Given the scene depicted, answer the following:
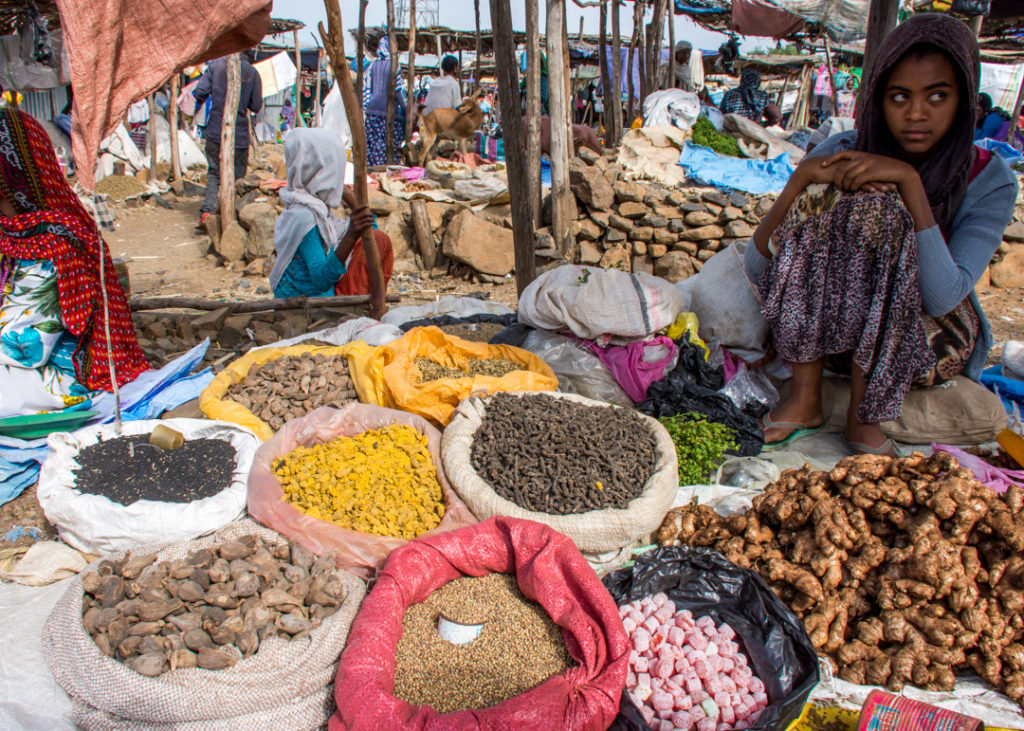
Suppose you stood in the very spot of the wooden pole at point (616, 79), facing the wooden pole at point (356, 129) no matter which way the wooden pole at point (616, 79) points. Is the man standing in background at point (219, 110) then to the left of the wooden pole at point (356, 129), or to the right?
right

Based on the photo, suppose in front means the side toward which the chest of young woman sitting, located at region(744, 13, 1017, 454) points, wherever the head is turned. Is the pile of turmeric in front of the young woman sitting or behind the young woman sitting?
in front

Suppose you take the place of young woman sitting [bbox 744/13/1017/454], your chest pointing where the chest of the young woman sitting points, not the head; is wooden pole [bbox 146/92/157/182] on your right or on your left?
on your right

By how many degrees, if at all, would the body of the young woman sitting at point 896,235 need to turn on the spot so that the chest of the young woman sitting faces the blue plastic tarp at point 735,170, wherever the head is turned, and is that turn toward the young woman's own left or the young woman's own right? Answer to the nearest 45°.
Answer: approximately 135° to the young woman's own right

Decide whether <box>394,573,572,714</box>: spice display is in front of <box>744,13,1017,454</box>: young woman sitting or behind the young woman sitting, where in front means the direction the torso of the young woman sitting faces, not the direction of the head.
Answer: in front

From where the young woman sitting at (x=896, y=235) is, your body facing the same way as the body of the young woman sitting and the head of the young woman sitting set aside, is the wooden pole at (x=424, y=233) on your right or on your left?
on your right

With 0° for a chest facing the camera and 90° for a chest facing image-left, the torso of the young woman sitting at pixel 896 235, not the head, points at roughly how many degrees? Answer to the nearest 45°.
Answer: approximately 45°

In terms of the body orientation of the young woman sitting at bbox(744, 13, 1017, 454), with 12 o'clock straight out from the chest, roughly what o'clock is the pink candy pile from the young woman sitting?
The pink candy pile is roughly at 11 o'clock from the young woman sitting.

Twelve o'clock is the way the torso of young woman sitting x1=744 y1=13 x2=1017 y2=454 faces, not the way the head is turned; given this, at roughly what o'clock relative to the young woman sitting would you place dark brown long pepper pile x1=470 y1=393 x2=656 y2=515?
The dark brown long pepper pile is roughly at 12 o'clock from the young woman sitting.
